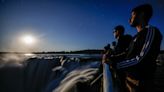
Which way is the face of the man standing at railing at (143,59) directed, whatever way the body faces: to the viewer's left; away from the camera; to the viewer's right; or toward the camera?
to the viewer's left

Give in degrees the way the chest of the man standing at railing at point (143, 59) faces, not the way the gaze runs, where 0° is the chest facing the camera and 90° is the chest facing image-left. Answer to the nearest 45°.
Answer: approximately 90°
